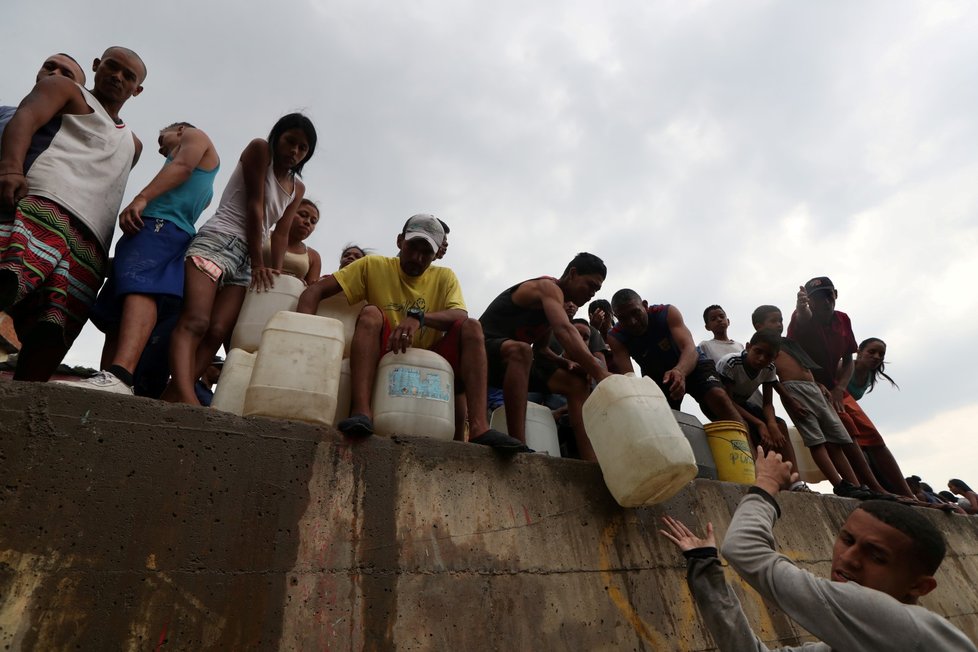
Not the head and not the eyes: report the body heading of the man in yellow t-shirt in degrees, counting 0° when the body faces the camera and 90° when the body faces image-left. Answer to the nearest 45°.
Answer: approximately 0°

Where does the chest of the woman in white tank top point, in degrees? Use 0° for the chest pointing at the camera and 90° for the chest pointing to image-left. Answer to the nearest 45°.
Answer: approximately 315°

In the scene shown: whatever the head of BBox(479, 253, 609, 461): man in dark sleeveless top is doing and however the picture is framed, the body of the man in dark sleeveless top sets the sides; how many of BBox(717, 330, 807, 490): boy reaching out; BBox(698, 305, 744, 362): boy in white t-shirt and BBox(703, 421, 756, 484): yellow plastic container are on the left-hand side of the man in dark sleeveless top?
3

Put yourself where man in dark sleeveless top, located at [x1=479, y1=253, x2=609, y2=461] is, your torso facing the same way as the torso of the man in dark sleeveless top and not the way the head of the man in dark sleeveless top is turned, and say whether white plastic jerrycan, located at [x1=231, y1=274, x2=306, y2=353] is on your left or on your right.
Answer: on your right

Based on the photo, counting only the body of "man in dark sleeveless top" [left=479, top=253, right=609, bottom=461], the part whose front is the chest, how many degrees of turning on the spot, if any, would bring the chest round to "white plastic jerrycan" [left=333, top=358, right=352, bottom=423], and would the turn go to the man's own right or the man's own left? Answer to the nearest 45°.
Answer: approximately 90° to the man's own right

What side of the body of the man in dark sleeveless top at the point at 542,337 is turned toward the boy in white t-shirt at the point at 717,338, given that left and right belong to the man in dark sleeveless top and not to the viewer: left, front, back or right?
left
